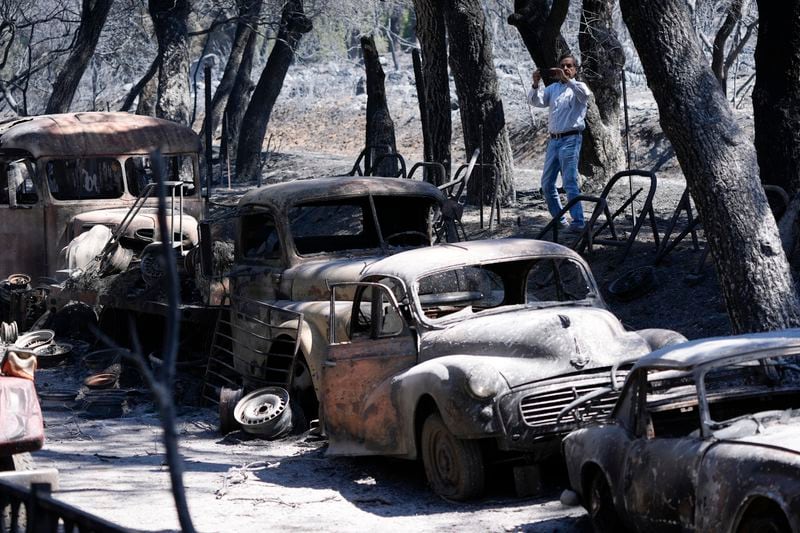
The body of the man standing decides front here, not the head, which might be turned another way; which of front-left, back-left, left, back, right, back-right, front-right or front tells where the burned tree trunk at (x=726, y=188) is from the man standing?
front-left

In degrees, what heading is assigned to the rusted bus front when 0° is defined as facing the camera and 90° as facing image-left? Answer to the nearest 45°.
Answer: approximately 315°

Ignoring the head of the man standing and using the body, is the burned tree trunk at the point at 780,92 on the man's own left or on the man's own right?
on the man's own left

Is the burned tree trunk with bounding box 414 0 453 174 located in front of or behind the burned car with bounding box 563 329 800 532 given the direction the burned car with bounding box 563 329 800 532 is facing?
behind

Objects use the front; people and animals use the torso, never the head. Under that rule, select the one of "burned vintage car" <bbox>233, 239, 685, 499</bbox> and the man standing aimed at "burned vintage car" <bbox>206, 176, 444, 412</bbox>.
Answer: the man standing

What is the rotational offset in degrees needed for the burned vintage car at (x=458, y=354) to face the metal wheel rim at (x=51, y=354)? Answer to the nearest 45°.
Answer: approximately 180°

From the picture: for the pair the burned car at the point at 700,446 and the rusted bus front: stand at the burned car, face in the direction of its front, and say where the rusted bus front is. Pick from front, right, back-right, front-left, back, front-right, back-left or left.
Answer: back

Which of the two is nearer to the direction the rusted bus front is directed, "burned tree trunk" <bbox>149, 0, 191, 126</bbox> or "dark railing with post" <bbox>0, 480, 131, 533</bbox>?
the dark railing with post

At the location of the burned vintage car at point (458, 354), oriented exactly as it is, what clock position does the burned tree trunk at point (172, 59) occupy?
The burned tree trunk is roughly at 7 o'clock from the burned vintage car.

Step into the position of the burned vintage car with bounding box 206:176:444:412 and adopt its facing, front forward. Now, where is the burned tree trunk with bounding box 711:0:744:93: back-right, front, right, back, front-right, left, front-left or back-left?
left

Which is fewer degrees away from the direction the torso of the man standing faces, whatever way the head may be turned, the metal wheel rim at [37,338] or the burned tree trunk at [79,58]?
the metal wheel rim

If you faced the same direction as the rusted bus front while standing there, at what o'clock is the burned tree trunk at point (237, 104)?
The burned tree trunk is roughly at 8 o'clock from the rusted bus front.
